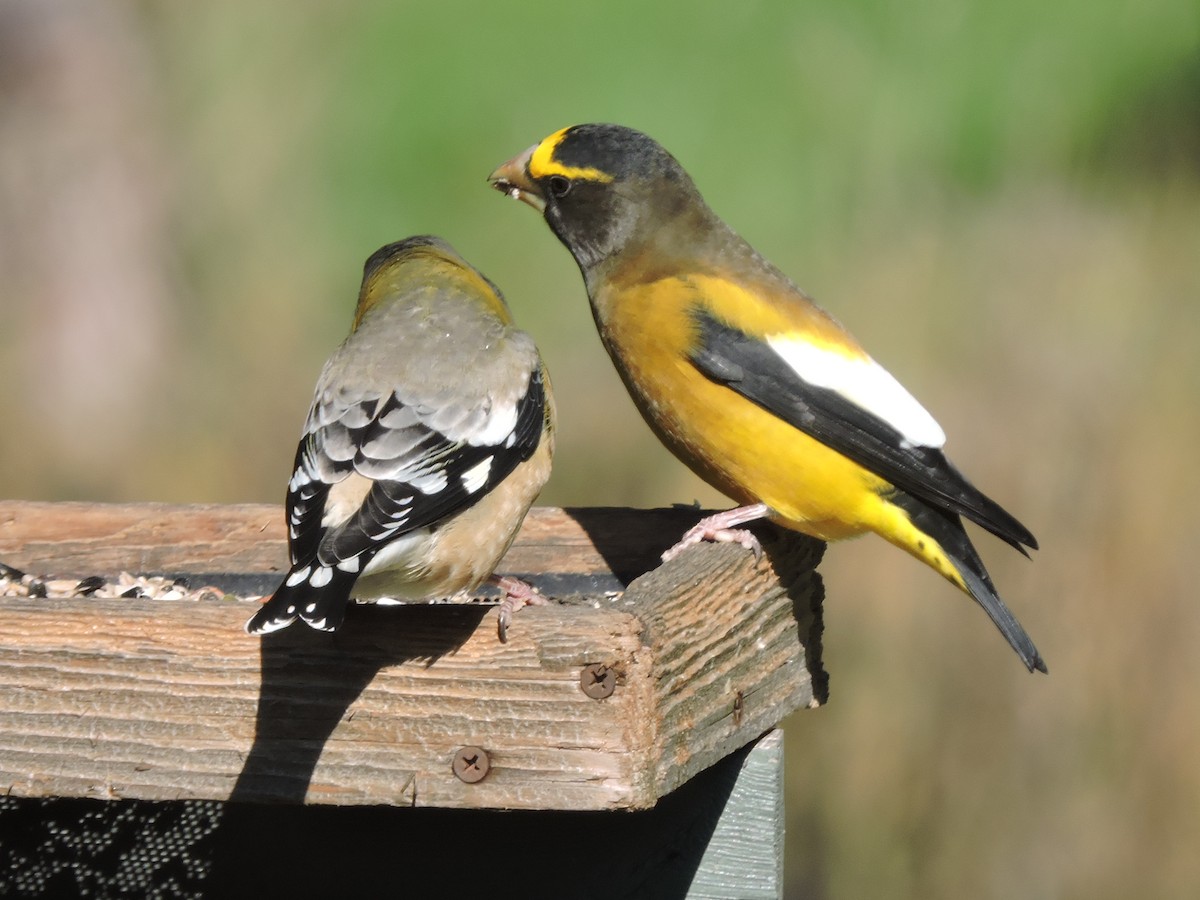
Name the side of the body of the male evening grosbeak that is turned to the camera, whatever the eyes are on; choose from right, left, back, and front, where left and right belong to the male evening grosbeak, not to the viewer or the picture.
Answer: left
